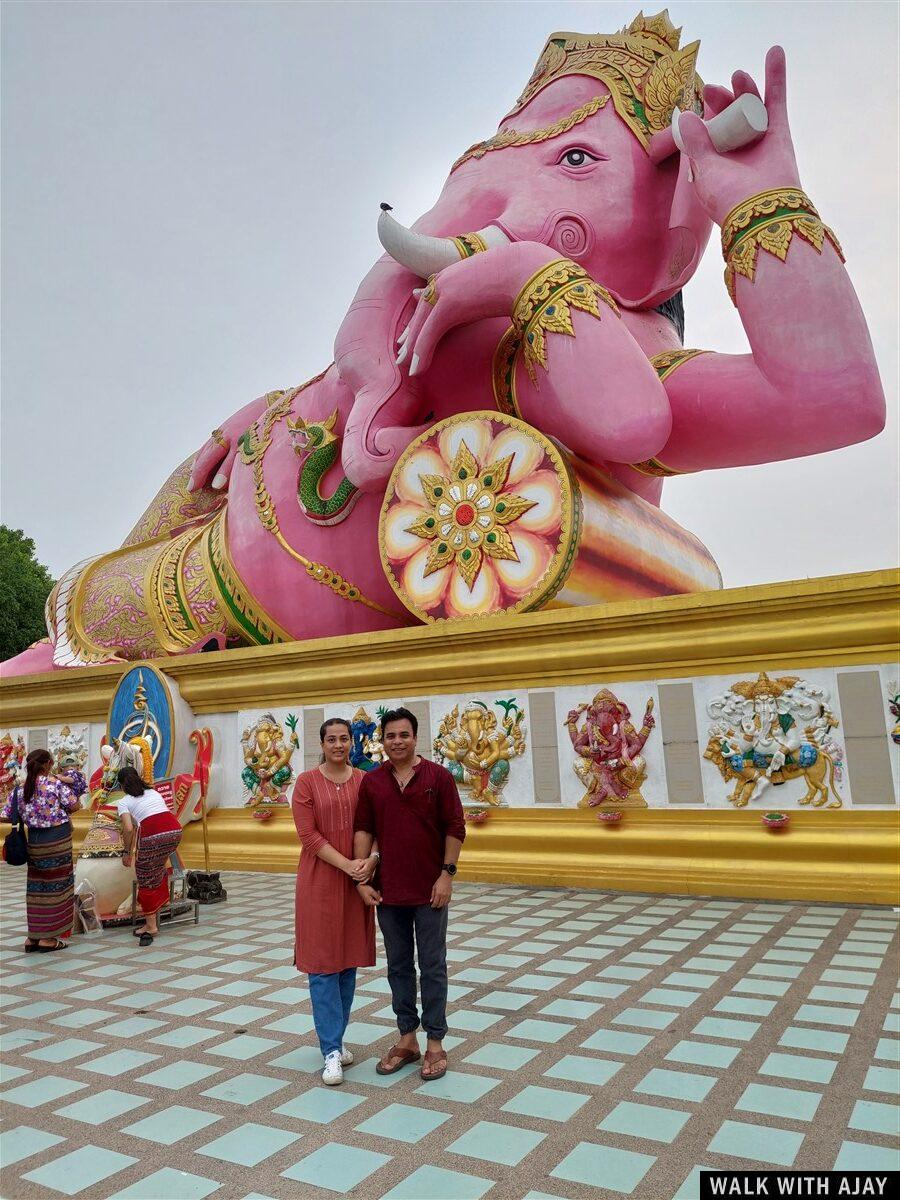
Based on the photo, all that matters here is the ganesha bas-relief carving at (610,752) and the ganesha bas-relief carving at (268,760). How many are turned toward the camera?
2

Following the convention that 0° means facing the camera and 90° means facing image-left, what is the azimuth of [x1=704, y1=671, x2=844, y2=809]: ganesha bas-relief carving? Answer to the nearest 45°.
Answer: approximately 0°

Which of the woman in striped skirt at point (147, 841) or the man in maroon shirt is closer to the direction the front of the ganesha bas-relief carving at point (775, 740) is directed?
the man in maroon shirt

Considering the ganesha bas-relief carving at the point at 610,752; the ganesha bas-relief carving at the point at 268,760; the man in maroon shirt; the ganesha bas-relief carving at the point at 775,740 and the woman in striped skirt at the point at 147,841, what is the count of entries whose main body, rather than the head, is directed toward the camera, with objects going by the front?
4

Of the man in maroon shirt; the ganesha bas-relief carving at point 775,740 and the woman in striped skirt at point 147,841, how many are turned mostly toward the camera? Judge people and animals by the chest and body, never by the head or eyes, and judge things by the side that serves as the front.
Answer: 2

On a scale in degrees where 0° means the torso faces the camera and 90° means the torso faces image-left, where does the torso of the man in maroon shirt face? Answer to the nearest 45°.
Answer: approximately 0°

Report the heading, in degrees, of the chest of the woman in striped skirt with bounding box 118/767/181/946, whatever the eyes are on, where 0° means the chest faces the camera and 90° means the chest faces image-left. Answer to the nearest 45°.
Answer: approximately 135°
